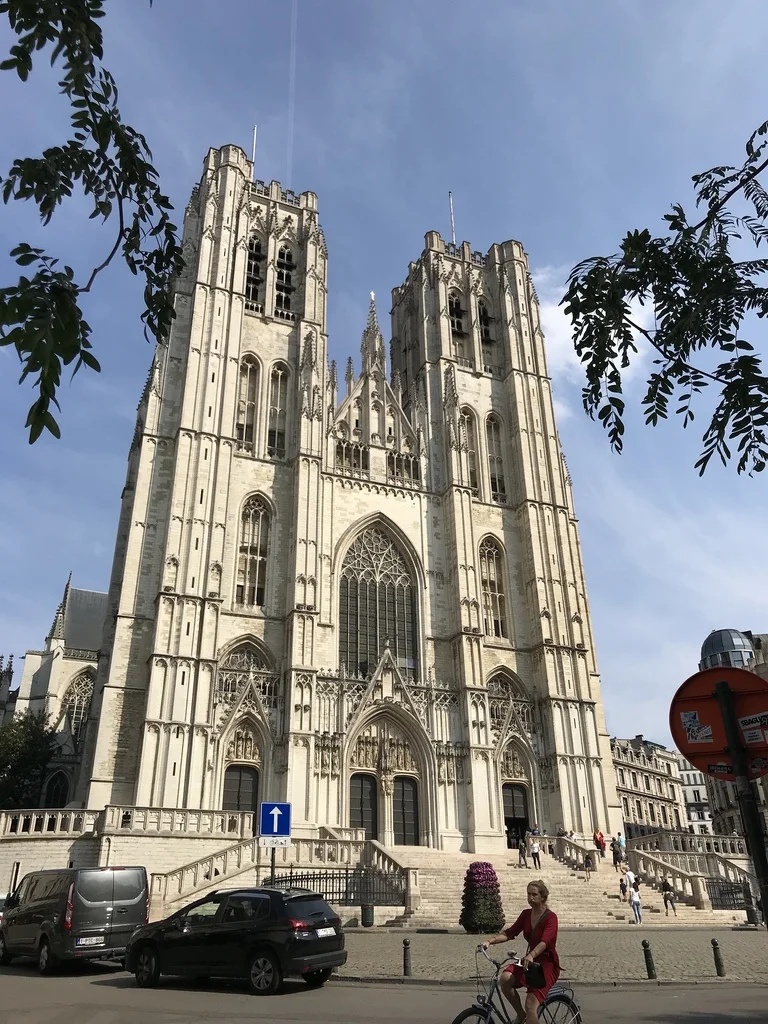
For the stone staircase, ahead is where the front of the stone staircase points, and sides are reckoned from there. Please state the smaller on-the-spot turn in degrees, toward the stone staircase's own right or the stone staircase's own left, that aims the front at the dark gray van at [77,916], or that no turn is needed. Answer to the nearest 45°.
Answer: approximately 45° to the stone staircase's own right

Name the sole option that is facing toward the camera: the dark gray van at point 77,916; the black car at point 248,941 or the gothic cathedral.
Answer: the gothic cathedral

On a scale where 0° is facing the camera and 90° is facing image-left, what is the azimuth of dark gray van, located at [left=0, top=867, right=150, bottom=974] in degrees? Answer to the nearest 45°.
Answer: approximately 135°

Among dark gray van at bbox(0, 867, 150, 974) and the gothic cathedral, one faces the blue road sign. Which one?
the gothic cathedral

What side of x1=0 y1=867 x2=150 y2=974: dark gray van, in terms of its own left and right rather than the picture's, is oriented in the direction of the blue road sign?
right

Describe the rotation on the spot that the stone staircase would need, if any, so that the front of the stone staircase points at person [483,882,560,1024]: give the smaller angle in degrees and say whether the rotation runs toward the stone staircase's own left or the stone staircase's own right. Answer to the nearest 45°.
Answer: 0° — it already faces them

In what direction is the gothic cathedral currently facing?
toward the camera

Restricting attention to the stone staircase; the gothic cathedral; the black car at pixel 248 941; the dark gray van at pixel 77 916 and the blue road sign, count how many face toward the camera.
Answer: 3

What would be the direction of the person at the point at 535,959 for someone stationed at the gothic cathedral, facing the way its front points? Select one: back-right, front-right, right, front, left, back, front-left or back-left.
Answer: front

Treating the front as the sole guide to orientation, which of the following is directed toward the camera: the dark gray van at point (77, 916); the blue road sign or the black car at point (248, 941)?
the blue road sign

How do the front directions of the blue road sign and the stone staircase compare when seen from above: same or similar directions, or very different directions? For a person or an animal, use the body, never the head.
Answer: same or similar directions

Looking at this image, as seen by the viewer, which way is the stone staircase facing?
toward the camera

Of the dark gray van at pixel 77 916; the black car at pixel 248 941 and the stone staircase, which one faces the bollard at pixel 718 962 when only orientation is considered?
the stone staircase

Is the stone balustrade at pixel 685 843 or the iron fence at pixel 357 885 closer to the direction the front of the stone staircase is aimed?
the iron fence

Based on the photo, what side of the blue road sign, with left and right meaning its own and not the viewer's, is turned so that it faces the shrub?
left

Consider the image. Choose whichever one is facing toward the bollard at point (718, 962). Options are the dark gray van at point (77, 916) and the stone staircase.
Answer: the stone staircase

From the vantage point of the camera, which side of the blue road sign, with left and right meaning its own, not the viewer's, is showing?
front

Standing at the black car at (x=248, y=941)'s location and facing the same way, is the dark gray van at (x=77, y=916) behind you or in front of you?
in front
